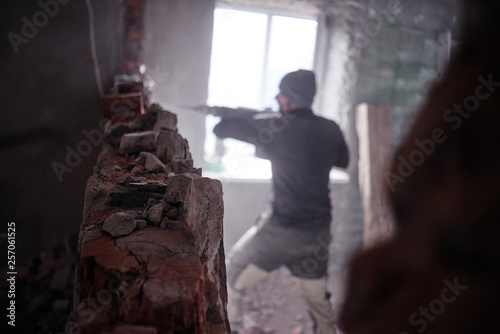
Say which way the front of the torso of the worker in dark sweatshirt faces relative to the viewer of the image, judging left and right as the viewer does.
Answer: facing away from the viewer and to the left of the viewer

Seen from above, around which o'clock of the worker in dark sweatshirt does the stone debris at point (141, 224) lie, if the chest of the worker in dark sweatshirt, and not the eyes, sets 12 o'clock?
The stone debris is roughly at 8 o'clock from the worker in dark sweatshirt.

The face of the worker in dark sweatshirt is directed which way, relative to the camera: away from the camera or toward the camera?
away from the camera

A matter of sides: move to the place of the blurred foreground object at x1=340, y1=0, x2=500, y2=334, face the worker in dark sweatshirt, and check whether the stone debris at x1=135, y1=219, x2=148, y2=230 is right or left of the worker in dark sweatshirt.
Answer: left

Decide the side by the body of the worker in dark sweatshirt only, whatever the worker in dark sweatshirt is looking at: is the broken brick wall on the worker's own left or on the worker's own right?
on the worker's own left

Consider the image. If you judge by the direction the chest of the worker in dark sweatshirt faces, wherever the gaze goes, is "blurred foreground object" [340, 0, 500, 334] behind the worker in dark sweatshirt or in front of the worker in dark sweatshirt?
behind
